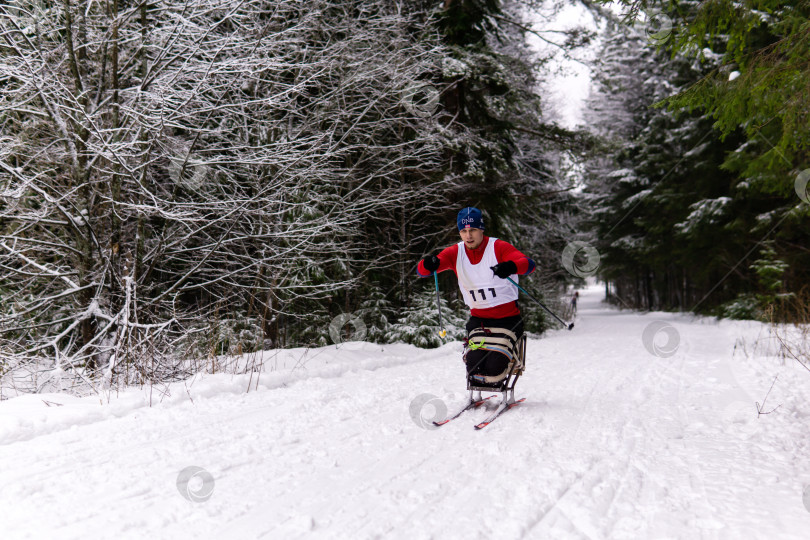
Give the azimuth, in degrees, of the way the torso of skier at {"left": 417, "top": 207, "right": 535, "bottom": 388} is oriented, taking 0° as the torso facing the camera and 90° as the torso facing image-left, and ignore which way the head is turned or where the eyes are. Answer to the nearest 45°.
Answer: approximately 0°
